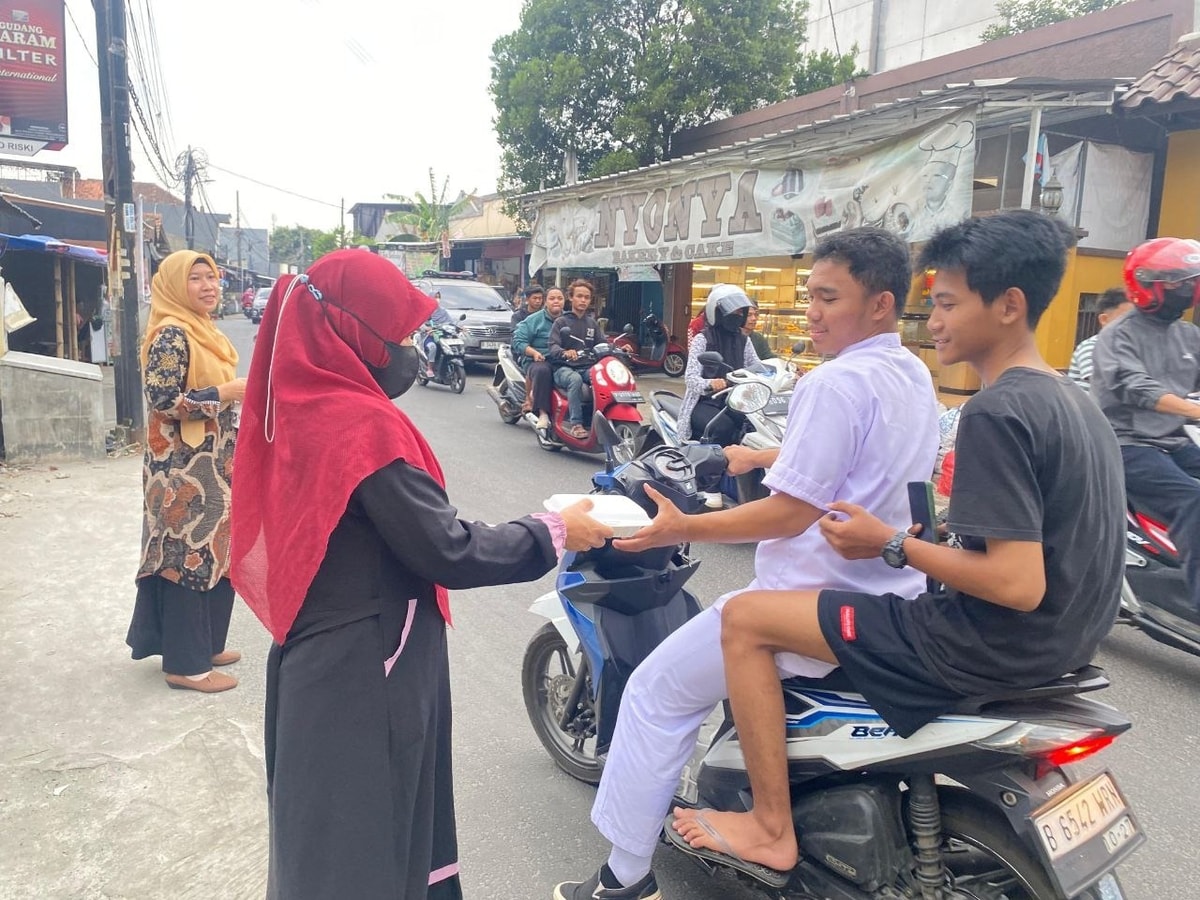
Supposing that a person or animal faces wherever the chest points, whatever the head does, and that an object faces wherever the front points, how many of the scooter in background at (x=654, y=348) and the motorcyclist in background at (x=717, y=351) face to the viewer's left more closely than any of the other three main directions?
0

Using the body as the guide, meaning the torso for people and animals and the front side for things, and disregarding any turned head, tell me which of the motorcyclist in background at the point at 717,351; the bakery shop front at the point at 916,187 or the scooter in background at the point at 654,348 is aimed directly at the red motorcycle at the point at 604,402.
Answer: the bakery shop front

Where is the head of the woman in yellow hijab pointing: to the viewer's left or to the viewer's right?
to the viewer's right

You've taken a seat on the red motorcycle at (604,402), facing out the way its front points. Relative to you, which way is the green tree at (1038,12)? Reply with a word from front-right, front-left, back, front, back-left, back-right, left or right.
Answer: left

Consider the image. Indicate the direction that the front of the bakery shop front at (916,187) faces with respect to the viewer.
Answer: facing the viewer and to the left of the viewer

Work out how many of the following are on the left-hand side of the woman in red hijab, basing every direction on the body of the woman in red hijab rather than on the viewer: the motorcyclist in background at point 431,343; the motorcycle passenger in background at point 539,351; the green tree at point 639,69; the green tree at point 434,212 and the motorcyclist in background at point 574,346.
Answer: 5

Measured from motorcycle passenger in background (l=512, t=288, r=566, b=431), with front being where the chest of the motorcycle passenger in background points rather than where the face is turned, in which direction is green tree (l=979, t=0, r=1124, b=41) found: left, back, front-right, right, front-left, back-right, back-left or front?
left

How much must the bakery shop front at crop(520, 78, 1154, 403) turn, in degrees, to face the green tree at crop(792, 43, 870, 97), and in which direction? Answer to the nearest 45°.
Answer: approximately 135° to its right

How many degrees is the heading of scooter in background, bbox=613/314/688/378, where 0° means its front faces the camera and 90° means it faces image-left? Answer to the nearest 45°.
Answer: approximately 270°

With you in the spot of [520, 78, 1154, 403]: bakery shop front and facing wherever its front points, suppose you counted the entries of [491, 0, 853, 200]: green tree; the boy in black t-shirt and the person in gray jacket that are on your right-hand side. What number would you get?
1

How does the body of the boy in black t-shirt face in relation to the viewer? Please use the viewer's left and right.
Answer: facing to the left of the viewer

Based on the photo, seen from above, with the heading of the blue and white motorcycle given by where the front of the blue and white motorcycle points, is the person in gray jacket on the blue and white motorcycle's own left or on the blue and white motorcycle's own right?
on the blue and white motorcycle's own right

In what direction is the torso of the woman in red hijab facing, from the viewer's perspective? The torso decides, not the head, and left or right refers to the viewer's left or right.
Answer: facing to the right of the viewer

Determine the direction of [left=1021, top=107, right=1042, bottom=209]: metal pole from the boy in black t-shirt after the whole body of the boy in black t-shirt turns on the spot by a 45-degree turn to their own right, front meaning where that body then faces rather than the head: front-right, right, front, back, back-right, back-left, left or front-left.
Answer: front-right
